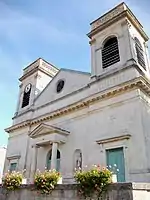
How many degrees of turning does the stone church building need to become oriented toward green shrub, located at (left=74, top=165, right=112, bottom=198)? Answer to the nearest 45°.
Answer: approximately 45° to its left

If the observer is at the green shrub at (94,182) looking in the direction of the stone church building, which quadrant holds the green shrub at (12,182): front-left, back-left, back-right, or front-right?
front-left

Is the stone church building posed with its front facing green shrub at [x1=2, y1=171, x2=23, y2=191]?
yes

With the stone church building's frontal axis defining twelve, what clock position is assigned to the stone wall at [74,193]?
The stone wall is roughly at 11 o'clock from the stone church building.

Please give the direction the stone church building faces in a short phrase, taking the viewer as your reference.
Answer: facing the viewer and to the left of the viewer

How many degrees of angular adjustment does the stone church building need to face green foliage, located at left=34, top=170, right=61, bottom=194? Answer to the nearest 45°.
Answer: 0° — it already faces it

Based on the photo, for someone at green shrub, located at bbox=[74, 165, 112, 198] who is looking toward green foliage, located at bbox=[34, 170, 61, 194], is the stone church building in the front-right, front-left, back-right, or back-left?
front-right
